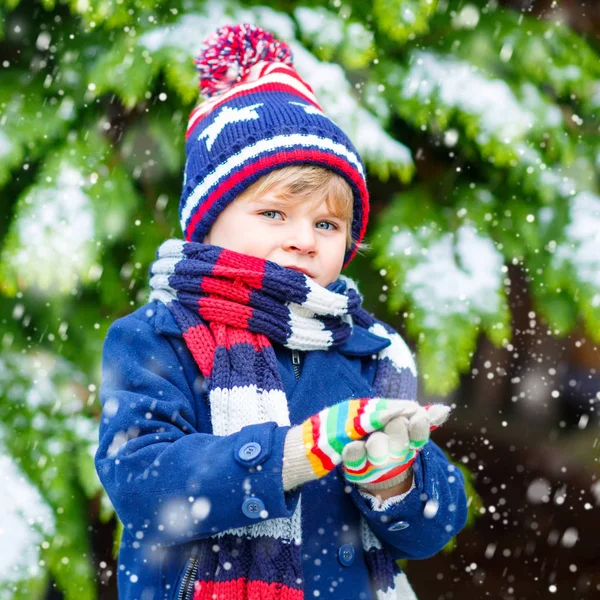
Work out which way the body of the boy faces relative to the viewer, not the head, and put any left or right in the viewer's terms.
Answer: facing the viewer and to the right of the viewer
